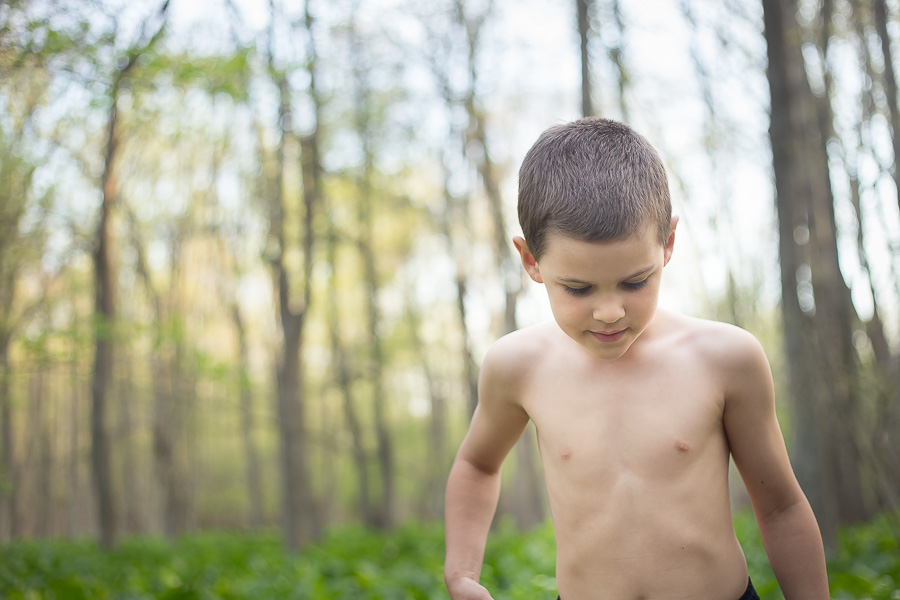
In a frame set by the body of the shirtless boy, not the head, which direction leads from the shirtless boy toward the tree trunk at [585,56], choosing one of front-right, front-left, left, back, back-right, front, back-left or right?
back

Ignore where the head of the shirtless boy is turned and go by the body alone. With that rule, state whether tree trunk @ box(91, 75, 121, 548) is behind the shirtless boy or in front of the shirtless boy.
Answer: behind

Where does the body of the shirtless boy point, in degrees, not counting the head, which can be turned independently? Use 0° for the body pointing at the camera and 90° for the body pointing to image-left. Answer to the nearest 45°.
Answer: approximately 0°

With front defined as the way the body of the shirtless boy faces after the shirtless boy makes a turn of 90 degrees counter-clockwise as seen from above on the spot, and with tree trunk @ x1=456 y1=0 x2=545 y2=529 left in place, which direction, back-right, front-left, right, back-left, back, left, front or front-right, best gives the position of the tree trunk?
left

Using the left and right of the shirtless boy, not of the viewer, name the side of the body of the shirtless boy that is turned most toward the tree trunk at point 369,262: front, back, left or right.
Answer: back

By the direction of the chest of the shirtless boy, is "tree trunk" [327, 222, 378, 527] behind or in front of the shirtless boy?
behind
